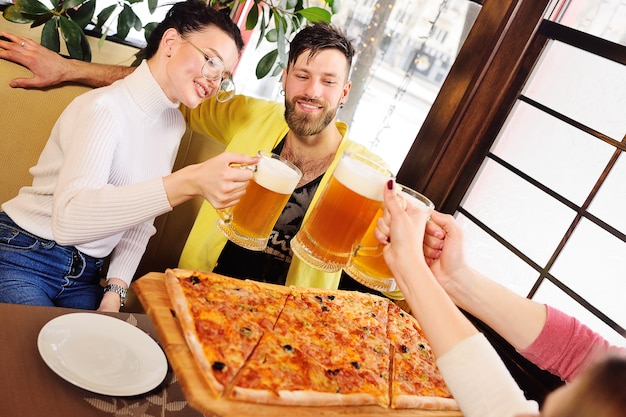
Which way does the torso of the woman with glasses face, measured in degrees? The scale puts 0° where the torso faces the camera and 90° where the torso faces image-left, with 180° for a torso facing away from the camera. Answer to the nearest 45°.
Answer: approximately 315°

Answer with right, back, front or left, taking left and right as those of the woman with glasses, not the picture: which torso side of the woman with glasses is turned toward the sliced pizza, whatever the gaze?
front

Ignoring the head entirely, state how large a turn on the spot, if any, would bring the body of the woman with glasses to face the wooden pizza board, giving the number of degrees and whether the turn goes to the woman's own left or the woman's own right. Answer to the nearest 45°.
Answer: approximately 45° to the woman's own right

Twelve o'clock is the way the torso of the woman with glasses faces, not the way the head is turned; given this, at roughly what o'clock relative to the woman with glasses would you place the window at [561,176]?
The window is roughly at 10 o'clock from the woman with glasses.

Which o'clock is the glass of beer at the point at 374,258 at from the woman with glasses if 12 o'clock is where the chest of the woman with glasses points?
The glass of beer is roughly at 12 o'clock from the woman with glasses.

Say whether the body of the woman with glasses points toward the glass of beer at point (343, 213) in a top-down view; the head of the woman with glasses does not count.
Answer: yes

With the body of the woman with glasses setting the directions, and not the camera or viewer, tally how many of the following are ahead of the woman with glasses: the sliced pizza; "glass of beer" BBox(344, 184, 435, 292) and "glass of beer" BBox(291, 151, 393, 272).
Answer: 3
